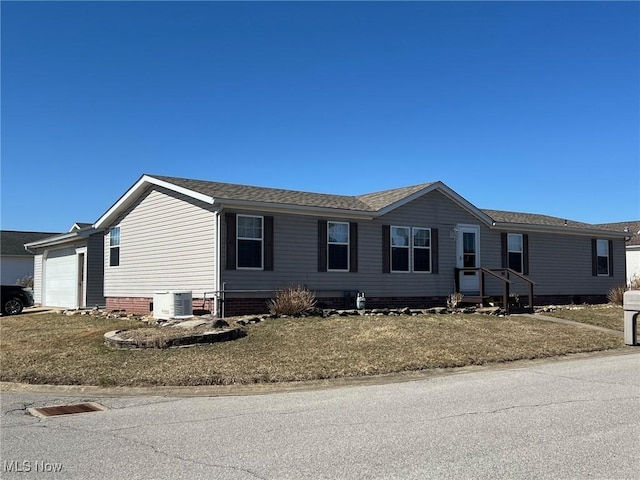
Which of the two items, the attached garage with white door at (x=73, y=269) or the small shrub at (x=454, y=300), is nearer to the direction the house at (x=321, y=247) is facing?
the small shrub

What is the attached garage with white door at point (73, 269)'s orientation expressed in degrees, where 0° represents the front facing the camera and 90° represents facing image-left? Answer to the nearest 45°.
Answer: approximately 45°

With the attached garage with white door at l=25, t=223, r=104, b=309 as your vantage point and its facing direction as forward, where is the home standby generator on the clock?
The home standby generator is roughly at 10 o'clock from the attached garage with white door.

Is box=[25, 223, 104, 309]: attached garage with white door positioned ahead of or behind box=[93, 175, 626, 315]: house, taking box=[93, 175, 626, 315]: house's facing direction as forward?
behind

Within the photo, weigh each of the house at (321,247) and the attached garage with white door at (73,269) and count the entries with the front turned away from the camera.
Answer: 0

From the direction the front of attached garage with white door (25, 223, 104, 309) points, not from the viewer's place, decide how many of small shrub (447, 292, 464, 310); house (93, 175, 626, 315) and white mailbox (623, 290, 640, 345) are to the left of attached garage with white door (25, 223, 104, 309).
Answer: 3

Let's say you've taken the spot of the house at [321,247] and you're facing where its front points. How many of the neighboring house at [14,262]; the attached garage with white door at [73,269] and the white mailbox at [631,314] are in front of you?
1

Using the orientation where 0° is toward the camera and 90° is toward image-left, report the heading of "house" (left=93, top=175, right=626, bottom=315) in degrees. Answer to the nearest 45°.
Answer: approximately 315°

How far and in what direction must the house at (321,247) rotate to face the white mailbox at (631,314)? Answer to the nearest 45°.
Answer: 0° — it already faces it

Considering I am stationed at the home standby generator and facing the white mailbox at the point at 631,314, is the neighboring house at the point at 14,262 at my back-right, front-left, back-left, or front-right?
back-left

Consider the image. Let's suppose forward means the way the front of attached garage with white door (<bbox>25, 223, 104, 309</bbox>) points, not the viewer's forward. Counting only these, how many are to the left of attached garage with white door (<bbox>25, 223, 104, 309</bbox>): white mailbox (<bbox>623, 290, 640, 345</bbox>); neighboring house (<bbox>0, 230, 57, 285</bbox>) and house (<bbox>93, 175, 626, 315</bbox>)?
2
